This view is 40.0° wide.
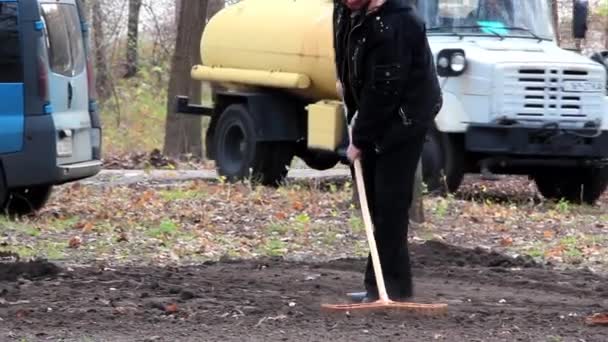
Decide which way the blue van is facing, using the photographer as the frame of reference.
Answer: facing away from the viewer and to the left of the viewer

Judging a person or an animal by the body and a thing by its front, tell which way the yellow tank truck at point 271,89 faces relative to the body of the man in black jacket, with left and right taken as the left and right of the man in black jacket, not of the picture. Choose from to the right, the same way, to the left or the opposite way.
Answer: to the left

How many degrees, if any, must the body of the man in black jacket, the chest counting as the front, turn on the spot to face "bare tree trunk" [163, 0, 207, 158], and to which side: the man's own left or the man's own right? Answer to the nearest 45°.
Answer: approximately 135° to the man's own right

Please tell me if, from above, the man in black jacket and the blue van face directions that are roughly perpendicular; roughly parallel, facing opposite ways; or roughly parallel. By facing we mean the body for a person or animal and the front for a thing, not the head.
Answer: roughly perpendicular

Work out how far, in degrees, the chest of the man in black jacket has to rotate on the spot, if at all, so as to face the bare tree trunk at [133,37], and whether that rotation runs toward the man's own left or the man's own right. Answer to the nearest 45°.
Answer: approximately 135° to the man's own right

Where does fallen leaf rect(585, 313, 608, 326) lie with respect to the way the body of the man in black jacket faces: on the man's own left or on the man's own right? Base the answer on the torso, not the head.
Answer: on the man's own left

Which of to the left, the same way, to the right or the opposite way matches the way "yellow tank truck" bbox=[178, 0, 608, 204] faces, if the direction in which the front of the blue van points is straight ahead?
the opposite way

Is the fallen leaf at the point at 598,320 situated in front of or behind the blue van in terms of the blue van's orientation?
behind
